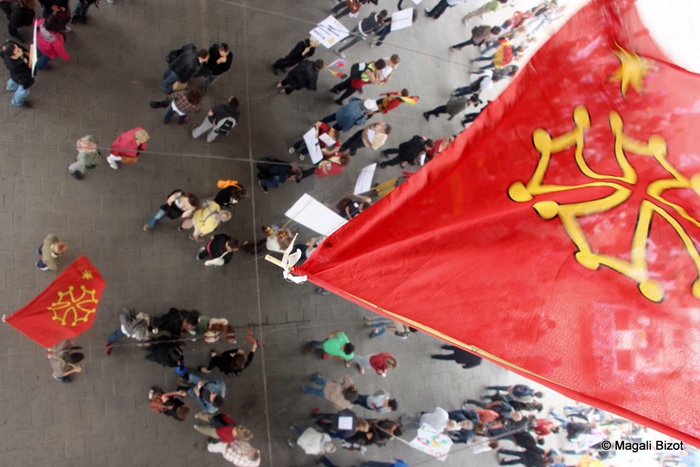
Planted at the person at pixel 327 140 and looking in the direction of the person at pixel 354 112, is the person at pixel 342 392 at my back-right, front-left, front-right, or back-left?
back-right

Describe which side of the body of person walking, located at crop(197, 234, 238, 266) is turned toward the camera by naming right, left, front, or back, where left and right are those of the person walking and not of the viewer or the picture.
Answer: left

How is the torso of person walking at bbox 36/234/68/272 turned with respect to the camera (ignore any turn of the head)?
to the viewer's right
